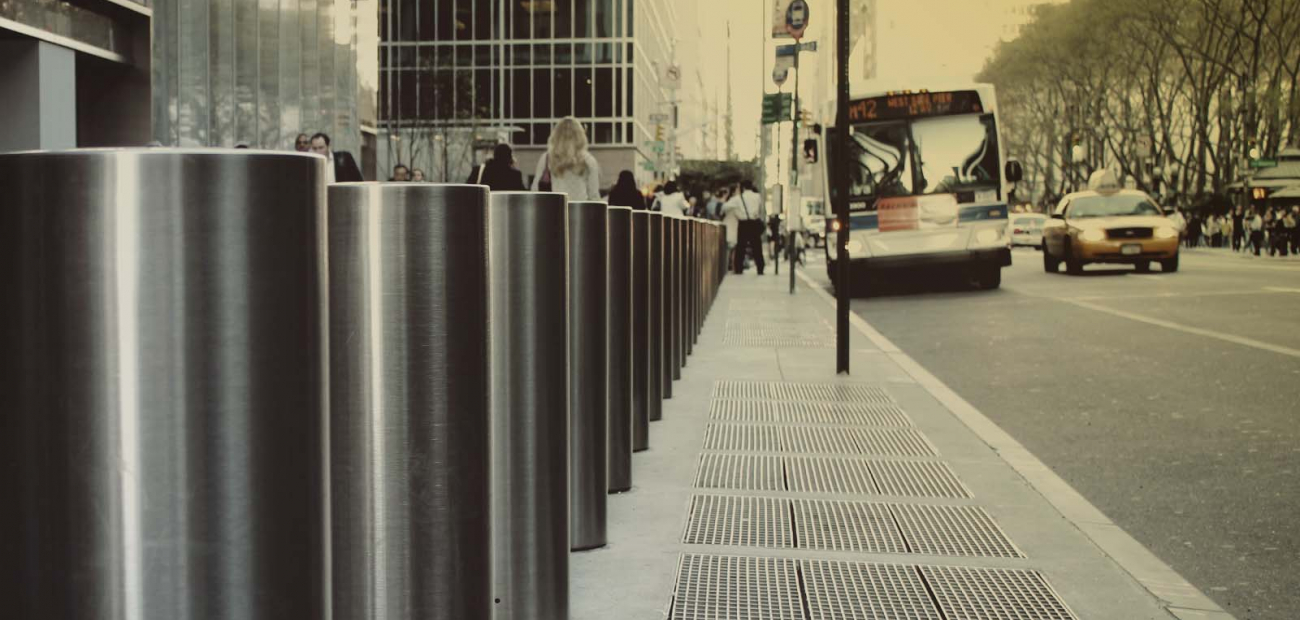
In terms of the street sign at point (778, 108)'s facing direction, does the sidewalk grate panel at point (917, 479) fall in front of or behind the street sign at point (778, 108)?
in front

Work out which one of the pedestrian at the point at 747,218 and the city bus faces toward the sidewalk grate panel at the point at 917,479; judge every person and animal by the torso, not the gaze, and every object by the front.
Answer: the city bus

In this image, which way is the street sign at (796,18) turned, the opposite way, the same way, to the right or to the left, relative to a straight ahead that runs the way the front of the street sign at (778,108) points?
the same way

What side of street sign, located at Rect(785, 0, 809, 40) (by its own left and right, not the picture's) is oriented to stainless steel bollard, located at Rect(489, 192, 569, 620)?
front

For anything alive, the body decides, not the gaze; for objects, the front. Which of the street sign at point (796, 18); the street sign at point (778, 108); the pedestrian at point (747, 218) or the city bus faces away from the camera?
the pedestrian

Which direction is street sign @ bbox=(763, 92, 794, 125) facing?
toward the camera

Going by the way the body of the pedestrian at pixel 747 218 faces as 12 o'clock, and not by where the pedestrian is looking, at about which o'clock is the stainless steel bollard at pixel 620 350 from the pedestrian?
The stainless steel bollard is roughly at 6 o'clock from the pedestrian.

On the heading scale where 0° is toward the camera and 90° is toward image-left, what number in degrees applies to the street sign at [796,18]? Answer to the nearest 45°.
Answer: approximately 0°

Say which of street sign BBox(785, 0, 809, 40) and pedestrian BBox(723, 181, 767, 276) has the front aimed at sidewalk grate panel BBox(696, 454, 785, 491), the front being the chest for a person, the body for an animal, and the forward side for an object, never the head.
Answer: the street sign

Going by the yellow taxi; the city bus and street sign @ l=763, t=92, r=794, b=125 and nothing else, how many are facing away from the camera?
0

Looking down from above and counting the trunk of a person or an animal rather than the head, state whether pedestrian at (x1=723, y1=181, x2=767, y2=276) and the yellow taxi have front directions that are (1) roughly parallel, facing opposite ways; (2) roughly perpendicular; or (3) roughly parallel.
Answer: roughly parallel, facing opposite ways

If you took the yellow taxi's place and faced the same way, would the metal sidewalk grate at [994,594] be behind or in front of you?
in front
